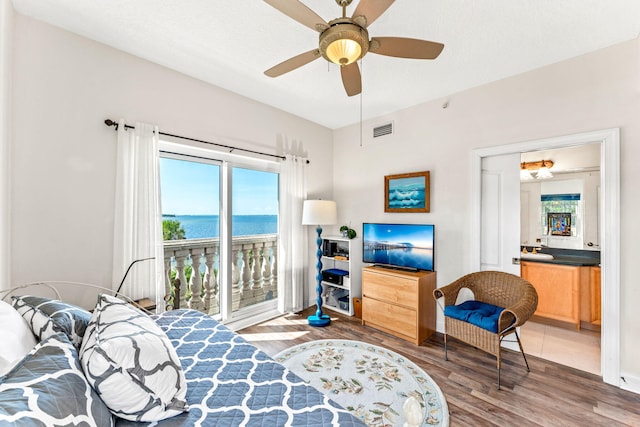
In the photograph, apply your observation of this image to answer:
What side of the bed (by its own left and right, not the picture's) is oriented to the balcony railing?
left

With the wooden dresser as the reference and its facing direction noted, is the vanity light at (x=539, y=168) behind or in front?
behind

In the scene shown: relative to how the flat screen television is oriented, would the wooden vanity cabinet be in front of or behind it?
behind

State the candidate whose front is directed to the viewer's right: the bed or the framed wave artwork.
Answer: the bed

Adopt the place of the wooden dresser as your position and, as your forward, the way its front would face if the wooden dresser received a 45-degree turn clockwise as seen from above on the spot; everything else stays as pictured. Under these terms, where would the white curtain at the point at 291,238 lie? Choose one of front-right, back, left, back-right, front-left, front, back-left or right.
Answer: front

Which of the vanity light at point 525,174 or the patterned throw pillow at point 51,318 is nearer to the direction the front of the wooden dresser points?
the patterned throw pillow

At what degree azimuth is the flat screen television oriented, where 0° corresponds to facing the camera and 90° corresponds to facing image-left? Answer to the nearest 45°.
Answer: approximately 45°

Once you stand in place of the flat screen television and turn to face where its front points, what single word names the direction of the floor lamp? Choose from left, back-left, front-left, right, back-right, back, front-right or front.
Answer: front-right

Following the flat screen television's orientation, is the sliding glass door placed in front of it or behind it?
in front

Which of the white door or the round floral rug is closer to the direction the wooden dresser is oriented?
the round floral rug

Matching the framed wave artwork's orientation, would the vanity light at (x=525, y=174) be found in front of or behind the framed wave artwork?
behind

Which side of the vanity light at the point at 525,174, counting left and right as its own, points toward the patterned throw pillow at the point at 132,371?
front

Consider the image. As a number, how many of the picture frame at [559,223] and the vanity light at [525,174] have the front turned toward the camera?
2

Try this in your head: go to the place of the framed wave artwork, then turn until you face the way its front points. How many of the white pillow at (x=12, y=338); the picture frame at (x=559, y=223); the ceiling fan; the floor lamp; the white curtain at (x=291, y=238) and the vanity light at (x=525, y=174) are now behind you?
2

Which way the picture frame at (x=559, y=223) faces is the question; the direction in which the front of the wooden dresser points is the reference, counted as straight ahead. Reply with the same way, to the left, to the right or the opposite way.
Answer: the same way

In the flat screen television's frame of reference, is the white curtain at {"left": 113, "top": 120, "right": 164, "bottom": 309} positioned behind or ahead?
ahead

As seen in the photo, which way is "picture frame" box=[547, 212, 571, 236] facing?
toward the camera

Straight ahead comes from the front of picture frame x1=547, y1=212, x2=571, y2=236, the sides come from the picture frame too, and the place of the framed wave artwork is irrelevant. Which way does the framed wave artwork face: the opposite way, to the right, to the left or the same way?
the same way

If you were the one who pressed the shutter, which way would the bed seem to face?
facing to the right of the viewer

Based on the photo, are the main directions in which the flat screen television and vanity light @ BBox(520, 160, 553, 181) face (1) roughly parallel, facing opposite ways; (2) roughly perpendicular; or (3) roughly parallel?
roughly parallel
